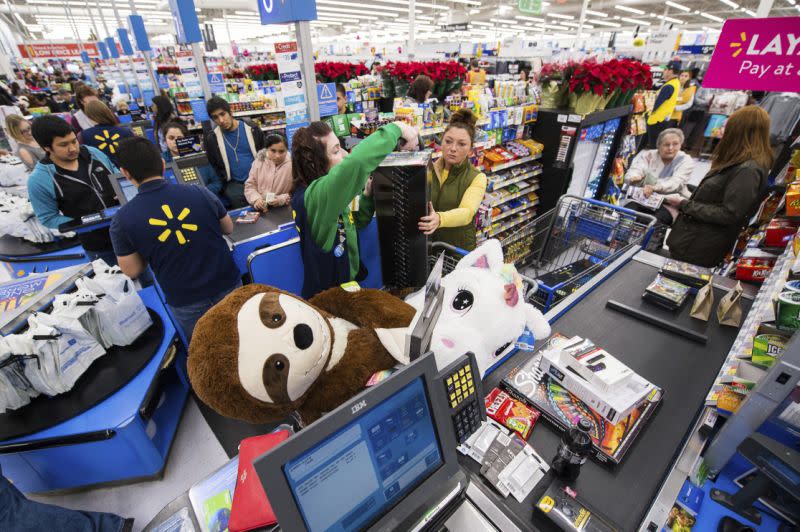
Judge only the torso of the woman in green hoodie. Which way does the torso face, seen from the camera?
to the viewer's right

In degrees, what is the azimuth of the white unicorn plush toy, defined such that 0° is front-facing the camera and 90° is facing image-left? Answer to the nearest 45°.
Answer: approximately 45°

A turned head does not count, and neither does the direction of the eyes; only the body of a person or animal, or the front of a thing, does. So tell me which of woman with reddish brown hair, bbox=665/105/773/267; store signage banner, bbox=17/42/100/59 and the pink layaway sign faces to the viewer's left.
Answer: the woman with reddish brown hair

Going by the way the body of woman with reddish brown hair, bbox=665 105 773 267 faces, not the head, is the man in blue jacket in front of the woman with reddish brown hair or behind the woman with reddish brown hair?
in front

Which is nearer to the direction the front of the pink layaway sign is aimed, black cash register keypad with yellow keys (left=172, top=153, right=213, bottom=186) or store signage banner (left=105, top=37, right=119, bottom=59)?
the black cash register keypad with yellow keys

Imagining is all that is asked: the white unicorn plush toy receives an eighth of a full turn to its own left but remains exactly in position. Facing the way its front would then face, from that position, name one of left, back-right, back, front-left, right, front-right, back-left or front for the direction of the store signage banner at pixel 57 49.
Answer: back-right

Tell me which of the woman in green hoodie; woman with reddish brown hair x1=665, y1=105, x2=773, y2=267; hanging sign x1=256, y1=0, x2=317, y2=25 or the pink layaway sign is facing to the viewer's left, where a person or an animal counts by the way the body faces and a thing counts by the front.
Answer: the woman with reddish brown hair

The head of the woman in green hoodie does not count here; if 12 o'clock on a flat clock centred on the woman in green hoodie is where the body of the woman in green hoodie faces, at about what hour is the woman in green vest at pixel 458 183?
The woman in green vest is roughly at 11 o'clock from the woman in green hoodie.

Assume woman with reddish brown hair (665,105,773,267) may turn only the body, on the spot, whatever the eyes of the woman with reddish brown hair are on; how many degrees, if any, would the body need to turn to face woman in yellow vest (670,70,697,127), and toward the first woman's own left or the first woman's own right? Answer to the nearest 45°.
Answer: approximately 90° to the first woman's own right

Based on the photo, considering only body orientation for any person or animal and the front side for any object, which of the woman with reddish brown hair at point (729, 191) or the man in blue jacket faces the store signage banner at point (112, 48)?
the woman with reddish brown hair

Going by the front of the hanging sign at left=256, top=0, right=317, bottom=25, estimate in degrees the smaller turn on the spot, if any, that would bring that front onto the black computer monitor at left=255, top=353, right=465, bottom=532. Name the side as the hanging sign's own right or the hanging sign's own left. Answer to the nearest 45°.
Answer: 0° — it already faces it

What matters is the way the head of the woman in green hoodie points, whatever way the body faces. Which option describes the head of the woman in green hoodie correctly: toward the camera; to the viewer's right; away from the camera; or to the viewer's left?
to the viewer's right
